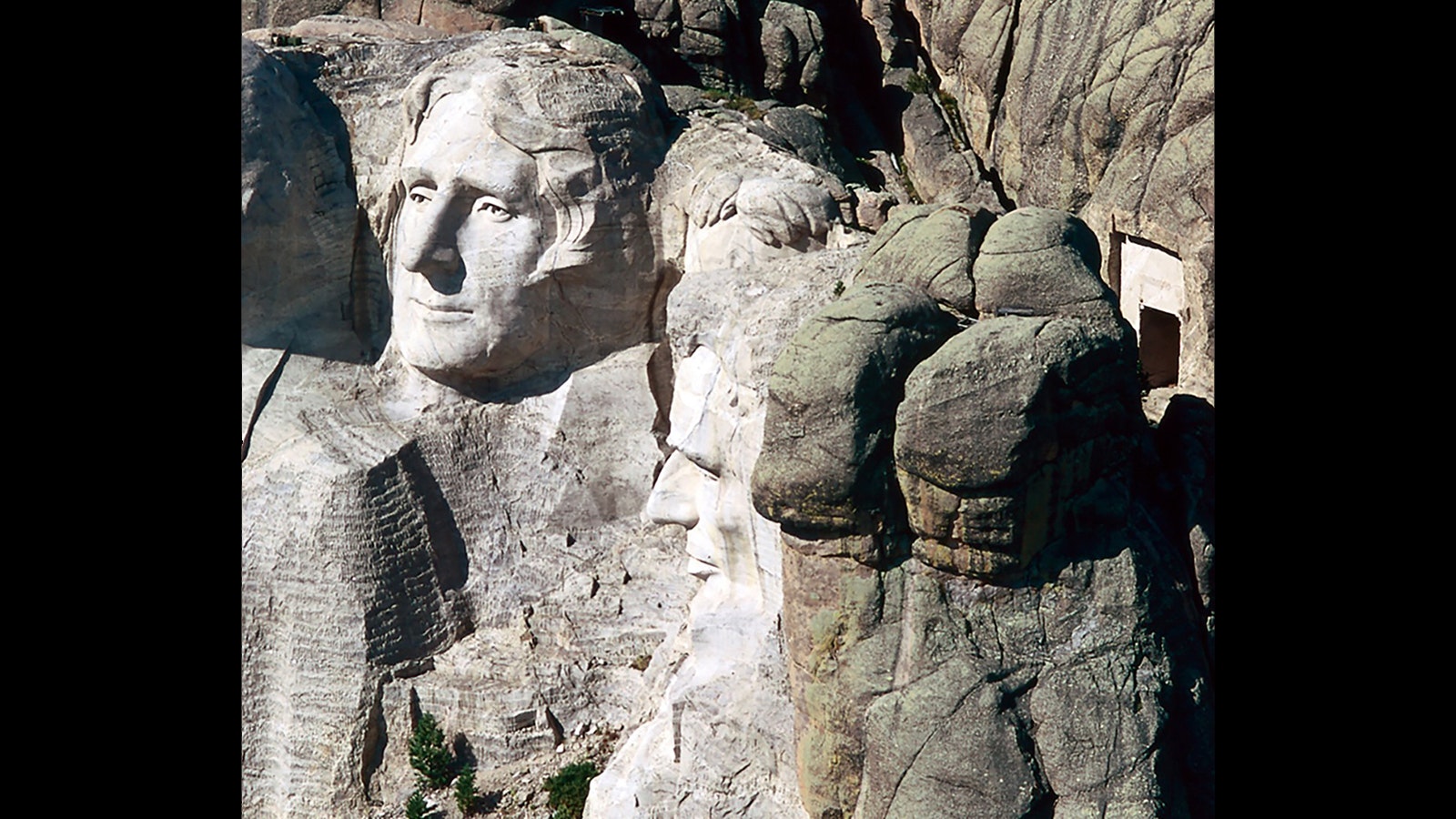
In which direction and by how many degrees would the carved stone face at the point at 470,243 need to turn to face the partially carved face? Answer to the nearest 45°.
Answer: approximately 90° to its left

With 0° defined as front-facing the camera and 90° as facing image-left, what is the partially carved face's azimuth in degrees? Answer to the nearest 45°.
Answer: approximately 90°

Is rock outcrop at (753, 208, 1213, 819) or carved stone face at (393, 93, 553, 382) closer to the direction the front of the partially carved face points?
the carved stone face

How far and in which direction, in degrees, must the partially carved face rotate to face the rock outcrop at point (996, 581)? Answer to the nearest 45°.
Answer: approximately 135° to its left

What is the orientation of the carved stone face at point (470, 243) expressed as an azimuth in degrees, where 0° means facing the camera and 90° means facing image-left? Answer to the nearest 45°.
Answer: approximately 45°

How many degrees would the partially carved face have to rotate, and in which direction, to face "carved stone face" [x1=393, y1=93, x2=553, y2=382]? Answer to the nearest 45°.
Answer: approximately 45° to its right

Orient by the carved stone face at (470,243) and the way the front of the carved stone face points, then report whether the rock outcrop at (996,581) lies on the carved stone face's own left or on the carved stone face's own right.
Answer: on the carved stone face's own left
